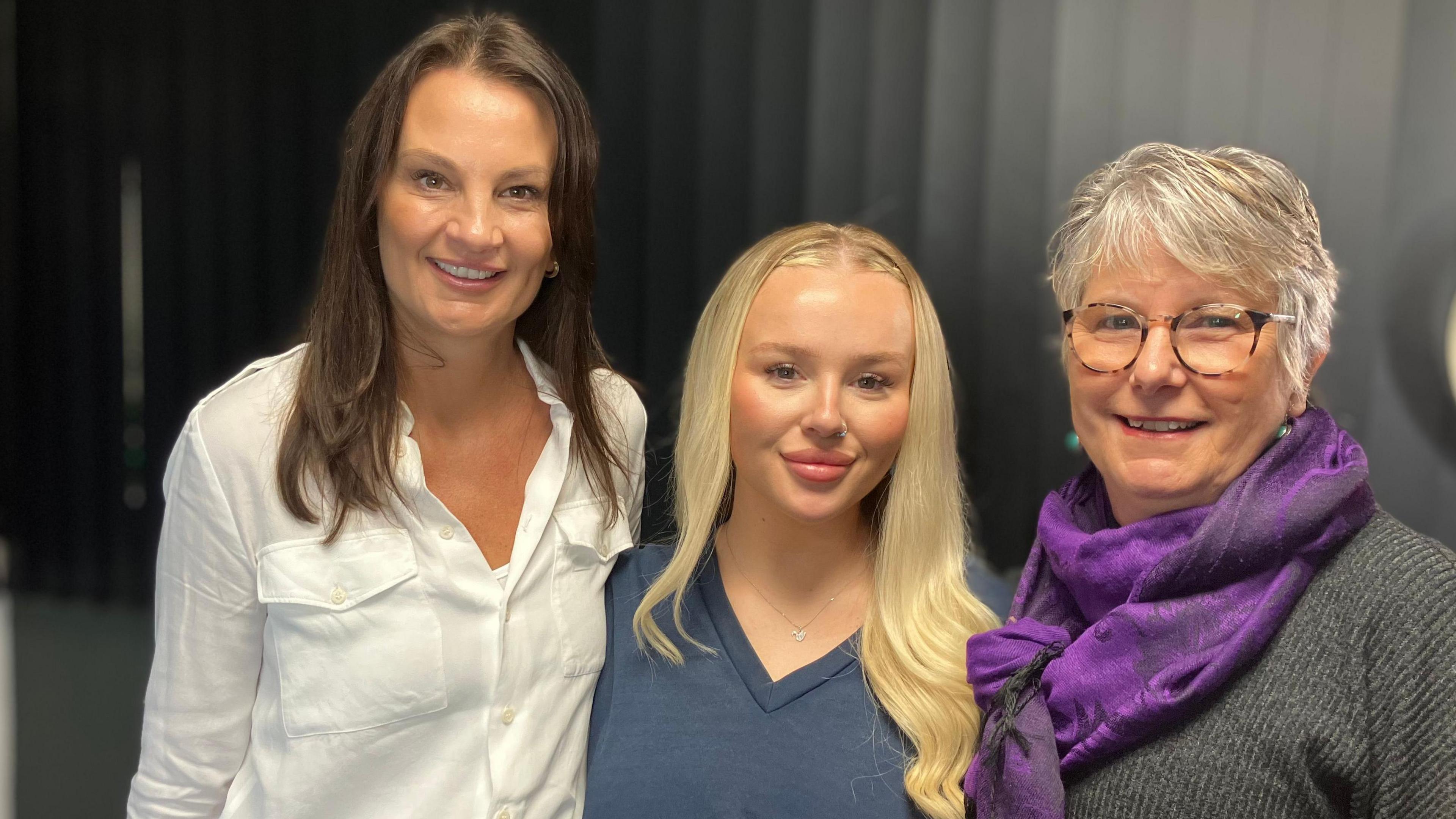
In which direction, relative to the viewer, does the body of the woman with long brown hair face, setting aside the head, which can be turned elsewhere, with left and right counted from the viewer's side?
facing the viewer and to the right of the viewer

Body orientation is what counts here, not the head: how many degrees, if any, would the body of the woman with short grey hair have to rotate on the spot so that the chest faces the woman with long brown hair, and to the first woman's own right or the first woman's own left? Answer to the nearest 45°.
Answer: approximately 45° to the first woman's own right

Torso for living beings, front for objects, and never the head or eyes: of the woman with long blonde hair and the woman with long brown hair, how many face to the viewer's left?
0

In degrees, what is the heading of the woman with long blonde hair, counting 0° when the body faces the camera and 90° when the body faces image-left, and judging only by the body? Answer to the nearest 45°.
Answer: approximately 0°
